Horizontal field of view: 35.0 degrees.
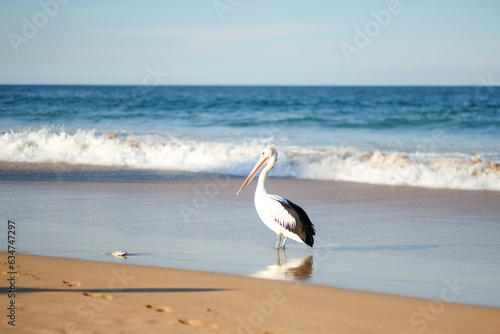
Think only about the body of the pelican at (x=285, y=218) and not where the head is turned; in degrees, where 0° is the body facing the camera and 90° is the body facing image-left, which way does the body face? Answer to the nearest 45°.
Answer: approximately 90°
